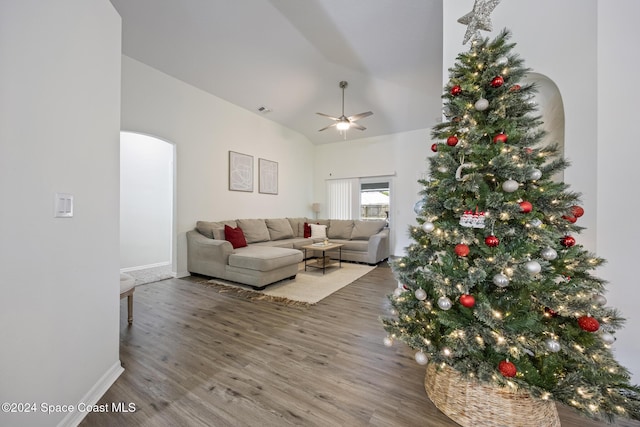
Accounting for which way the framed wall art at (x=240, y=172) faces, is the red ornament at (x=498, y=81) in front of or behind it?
in front

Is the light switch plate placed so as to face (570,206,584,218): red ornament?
yes

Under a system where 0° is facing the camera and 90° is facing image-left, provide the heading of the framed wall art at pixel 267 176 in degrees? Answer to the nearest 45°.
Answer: approximately 315°

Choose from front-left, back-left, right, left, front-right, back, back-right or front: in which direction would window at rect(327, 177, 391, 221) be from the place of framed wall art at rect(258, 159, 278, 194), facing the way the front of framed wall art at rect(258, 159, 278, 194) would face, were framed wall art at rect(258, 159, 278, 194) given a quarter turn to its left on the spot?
front-right

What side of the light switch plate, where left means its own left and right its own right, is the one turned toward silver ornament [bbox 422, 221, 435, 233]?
front

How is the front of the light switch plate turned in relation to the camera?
facing the viewer and to the right of the viewer

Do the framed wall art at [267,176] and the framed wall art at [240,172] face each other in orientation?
no

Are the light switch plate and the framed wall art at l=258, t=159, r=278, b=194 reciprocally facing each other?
no

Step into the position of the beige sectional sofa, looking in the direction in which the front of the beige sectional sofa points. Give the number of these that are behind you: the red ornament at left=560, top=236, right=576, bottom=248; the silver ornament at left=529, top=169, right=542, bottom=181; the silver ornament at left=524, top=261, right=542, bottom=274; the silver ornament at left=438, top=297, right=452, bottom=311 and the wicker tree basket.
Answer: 0

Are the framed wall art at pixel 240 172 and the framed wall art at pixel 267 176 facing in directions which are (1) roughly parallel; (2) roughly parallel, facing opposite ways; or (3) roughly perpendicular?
roughly parallel

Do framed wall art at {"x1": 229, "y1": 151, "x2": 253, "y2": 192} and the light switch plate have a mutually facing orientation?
no

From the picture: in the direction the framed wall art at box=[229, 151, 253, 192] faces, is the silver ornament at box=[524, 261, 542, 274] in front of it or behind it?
in front

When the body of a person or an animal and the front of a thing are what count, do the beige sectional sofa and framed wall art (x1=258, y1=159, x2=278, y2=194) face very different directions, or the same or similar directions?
same or similar directions

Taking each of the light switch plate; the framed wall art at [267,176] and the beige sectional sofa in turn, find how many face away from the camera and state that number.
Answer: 0

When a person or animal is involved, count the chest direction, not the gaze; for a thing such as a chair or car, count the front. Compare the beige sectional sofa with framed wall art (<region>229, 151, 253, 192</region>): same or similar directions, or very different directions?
same or similar directions

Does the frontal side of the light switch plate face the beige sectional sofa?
no

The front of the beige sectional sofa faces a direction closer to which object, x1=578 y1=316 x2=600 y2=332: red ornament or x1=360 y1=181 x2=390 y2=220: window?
the red ornament
